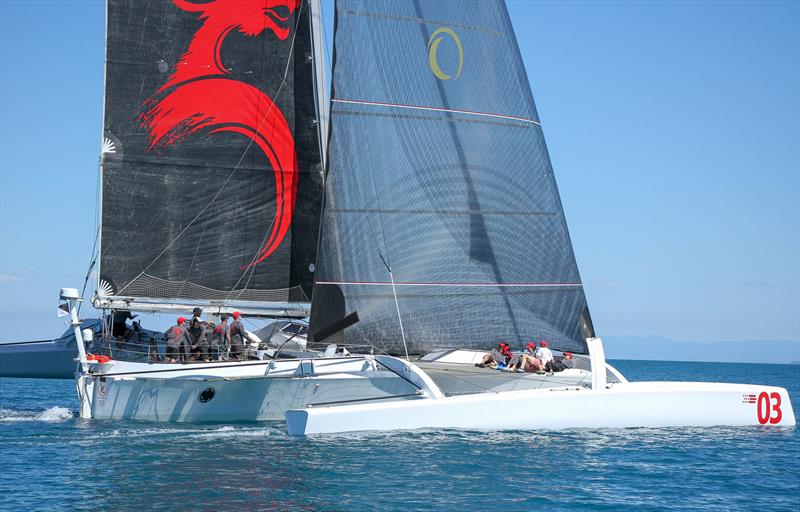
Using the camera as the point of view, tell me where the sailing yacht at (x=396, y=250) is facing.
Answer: facing away from the viewer and to the right of the viewer
